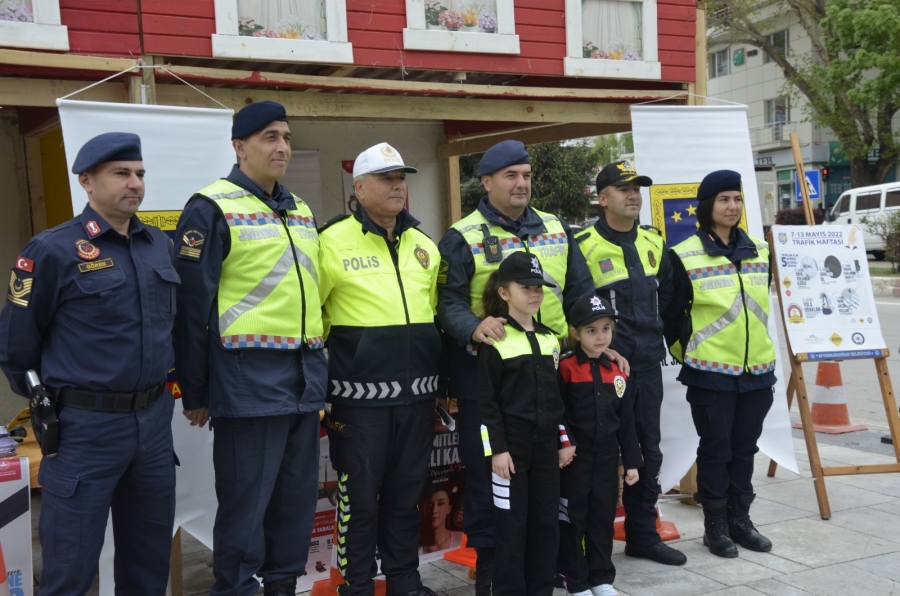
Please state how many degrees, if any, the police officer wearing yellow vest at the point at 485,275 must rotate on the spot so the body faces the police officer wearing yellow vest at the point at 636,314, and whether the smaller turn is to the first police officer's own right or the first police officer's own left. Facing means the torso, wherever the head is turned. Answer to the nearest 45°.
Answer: approximately 90° to the first police officer's own left

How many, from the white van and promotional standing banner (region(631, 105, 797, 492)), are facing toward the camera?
1

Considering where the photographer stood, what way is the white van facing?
facing to the left of the viewer

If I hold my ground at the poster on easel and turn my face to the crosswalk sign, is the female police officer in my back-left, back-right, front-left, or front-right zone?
back-left

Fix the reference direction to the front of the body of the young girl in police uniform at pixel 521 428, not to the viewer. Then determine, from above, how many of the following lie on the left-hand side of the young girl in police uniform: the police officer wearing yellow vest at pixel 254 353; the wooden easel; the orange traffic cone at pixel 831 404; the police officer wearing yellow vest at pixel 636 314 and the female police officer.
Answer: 4
